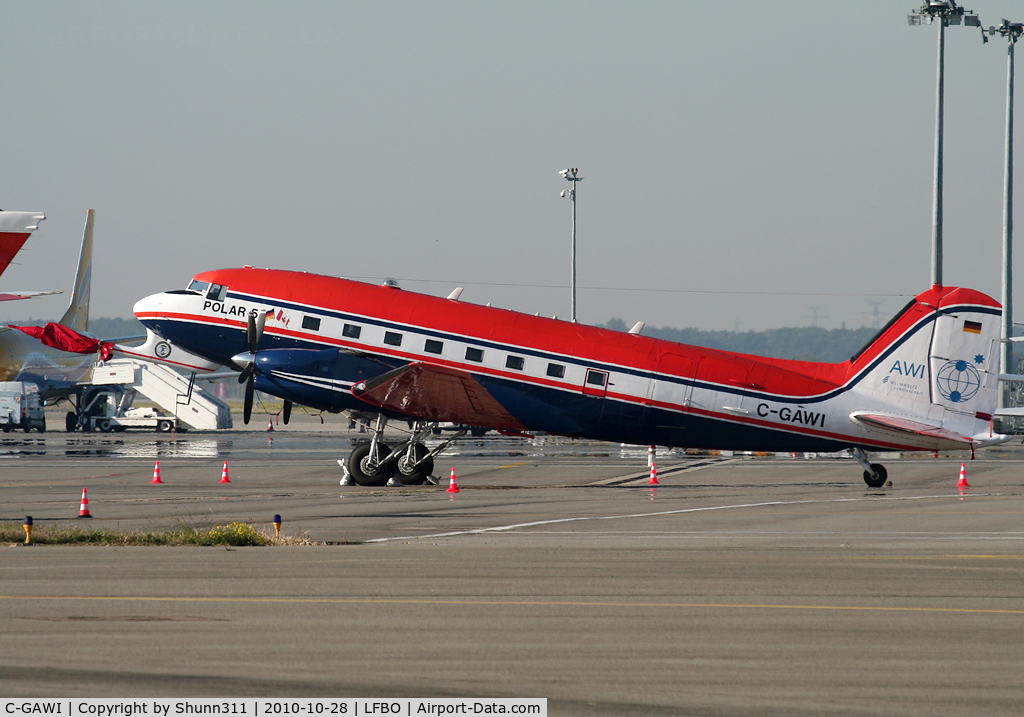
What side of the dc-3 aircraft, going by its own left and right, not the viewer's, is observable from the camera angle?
left

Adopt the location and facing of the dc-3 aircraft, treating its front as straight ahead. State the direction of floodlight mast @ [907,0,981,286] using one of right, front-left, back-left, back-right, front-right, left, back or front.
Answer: back-right
